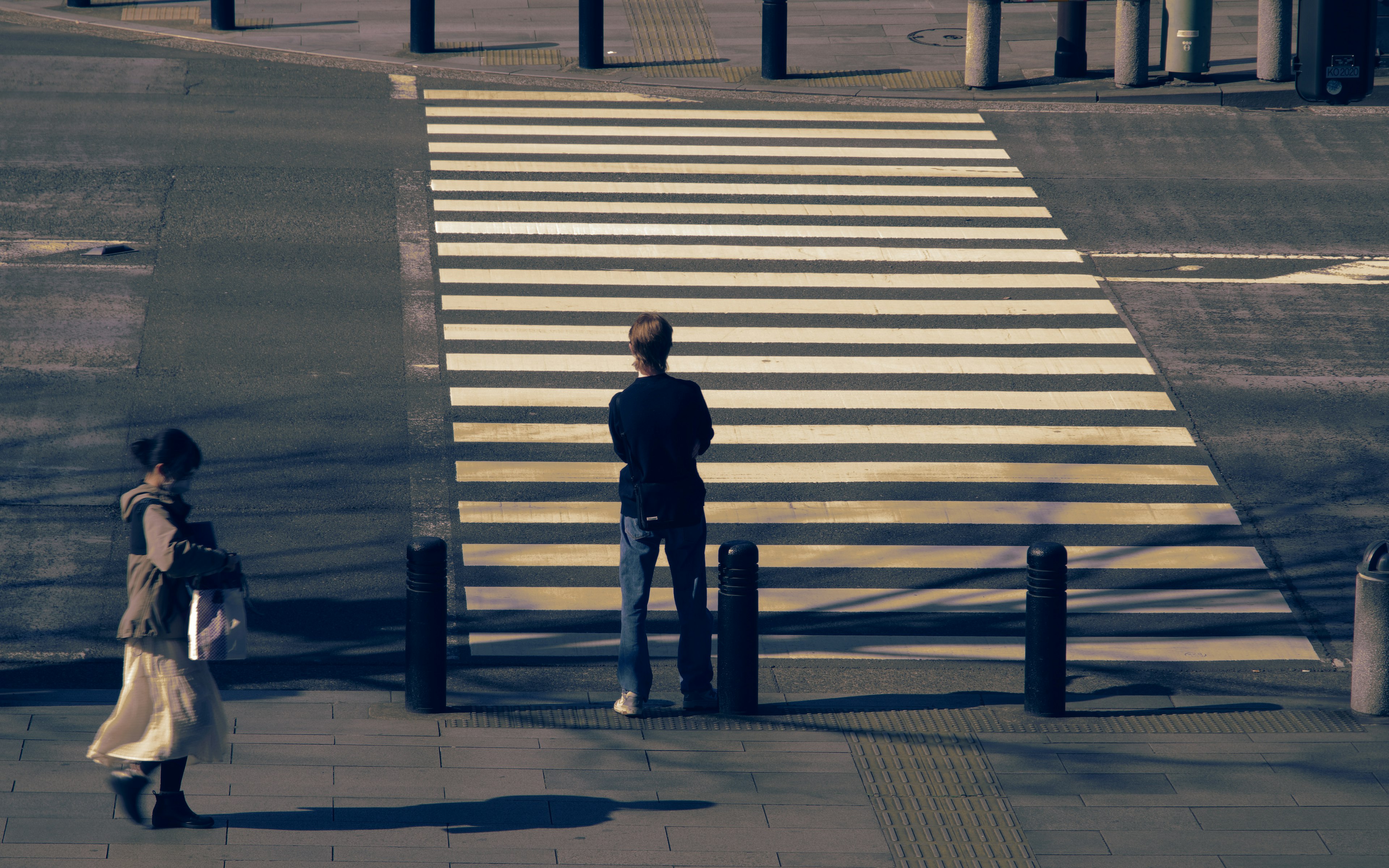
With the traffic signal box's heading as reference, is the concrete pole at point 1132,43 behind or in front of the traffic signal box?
behind

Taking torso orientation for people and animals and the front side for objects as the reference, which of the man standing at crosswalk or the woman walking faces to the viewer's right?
the woman walking

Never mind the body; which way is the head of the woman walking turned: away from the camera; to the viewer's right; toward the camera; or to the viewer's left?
to the viewer's right

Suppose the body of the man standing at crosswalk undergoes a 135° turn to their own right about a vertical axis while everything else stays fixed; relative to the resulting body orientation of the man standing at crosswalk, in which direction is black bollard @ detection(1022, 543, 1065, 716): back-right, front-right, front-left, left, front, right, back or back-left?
front-left

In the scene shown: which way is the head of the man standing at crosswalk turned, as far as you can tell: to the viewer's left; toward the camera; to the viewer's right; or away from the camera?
away from the camera

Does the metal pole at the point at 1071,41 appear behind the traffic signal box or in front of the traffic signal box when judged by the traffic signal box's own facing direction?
behind

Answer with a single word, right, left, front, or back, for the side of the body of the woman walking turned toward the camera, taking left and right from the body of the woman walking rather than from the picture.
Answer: right

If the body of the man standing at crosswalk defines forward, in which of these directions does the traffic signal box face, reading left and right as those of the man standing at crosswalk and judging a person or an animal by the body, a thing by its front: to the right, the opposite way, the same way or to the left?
the opposite way

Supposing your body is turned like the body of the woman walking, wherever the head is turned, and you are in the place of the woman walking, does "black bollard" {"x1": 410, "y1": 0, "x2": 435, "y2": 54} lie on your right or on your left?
on your left

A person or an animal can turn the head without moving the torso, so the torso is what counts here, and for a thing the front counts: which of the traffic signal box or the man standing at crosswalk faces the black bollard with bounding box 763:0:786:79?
the man standing at crosswalk

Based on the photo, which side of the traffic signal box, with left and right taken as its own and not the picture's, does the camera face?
front

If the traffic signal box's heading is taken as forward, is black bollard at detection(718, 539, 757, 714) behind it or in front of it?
in front
